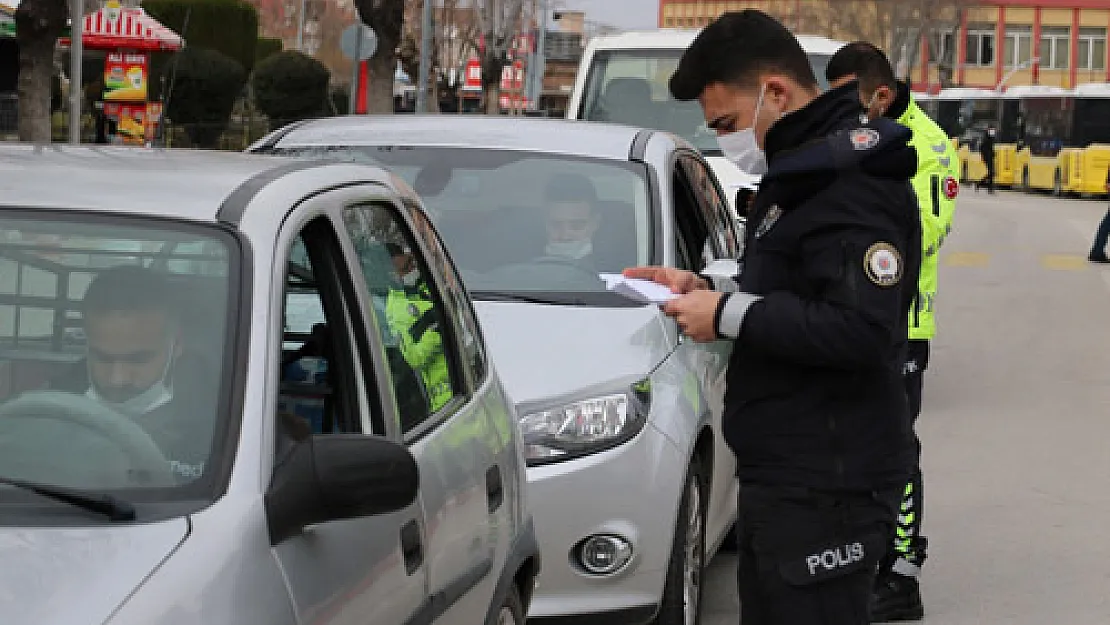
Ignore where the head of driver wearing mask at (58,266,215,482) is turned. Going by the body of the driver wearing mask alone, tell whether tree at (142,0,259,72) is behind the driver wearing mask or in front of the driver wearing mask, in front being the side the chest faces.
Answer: behind

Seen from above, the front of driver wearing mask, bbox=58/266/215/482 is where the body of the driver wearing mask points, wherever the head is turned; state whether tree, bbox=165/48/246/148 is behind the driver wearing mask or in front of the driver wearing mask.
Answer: behind

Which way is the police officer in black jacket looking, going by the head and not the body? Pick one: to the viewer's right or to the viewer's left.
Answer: to the viewer's left

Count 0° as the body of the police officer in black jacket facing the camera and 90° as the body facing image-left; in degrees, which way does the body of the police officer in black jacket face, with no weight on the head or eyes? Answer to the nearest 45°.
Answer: approximately 90°

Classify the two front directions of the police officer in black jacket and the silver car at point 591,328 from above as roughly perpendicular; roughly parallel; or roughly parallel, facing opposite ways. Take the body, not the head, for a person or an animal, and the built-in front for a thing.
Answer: roughly perpendicular

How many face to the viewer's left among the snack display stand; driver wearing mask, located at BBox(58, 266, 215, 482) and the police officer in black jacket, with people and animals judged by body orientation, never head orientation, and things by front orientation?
1

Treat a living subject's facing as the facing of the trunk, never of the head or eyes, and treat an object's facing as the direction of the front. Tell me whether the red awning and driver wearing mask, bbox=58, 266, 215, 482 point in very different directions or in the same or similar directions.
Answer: same or similar directions

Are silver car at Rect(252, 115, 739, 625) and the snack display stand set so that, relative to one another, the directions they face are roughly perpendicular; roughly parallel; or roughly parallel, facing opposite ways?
roughly parallel

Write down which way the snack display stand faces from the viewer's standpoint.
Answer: facing the viewer

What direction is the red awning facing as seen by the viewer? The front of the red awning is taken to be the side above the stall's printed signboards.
toward the camera

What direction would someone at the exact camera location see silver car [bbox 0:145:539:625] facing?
facing the viewer and to the left of the viewer

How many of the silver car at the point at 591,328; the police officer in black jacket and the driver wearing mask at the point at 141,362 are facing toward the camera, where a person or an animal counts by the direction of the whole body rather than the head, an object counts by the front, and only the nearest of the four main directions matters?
2

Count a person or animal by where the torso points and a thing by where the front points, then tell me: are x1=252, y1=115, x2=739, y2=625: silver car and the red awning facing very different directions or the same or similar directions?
same or similar directions

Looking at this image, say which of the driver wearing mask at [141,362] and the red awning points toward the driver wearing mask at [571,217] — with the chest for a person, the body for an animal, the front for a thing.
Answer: the red awning

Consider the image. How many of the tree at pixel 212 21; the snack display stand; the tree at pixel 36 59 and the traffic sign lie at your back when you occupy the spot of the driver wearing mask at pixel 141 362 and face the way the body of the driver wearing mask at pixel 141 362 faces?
4
